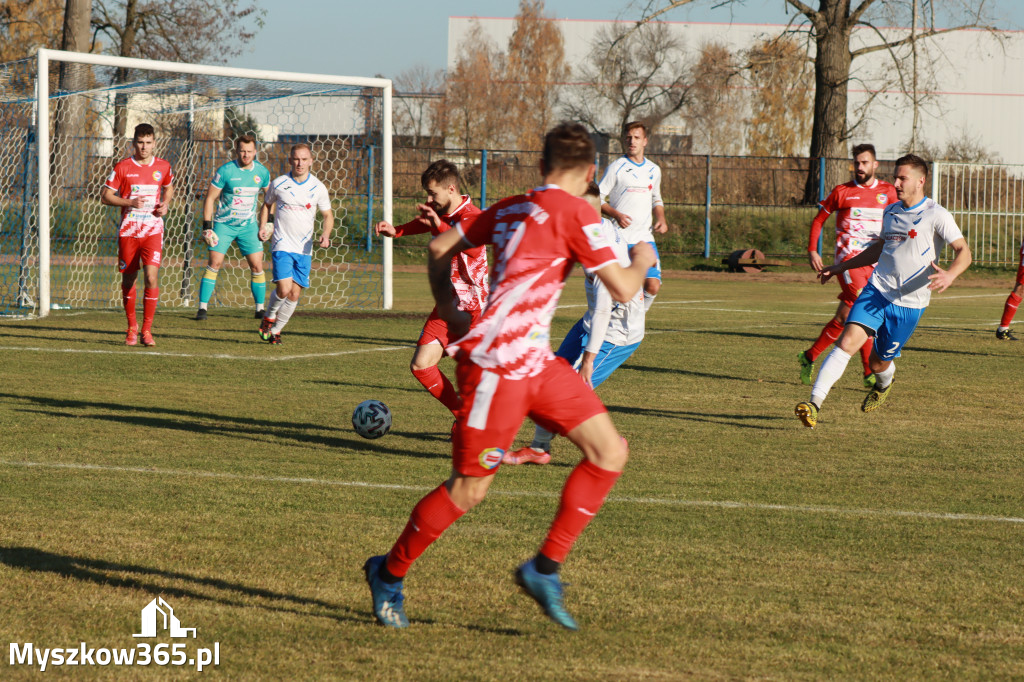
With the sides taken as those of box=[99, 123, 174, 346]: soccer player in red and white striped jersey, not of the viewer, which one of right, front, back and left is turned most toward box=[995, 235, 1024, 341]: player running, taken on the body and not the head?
left

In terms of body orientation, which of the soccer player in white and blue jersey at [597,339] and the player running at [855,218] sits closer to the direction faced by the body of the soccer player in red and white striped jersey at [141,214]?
the soccer player in white and blue jersey

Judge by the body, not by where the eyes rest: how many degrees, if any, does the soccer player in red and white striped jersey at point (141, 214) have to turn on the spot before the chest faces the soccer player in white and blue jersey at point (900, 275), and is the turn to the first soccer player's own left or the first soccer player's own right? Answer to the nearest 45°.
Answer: approximately 45° to the first soccer player's own left

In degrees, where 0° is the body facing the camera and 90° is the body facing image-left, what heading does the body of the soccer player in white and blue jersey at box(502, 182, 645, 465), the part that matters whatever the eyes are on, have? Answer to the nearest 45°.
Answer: approximately 90°

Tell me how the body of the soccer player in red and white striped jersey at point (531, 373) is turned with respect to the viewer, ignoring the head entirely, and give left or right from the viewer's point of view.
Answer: facing away from the viewer and to the right of the viewer

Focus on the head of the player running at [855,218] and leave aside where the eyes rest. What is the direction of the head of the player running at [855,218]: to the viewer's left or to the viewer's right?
to the viewer's left

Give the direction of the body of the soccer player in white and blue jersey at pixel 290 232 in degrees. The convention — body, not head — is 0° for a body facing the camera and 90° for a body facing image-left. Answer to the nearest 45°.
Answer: approximately 0°

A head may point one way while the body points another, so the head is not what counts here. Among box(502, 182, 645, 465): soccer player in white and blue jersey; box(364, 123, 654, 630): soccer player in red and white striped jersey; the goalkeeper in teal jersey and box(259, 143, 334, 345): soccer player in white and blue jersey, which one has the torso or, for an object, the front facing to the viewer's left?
box(502, 182, 645, 465): soccer player in white and blue jersey

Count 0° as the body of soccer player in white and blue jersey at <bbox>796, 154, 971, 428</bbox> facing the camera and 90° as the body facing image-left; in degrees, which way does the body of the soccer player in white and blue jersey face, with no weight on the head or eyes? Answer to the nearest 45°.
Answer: approximately 45°
